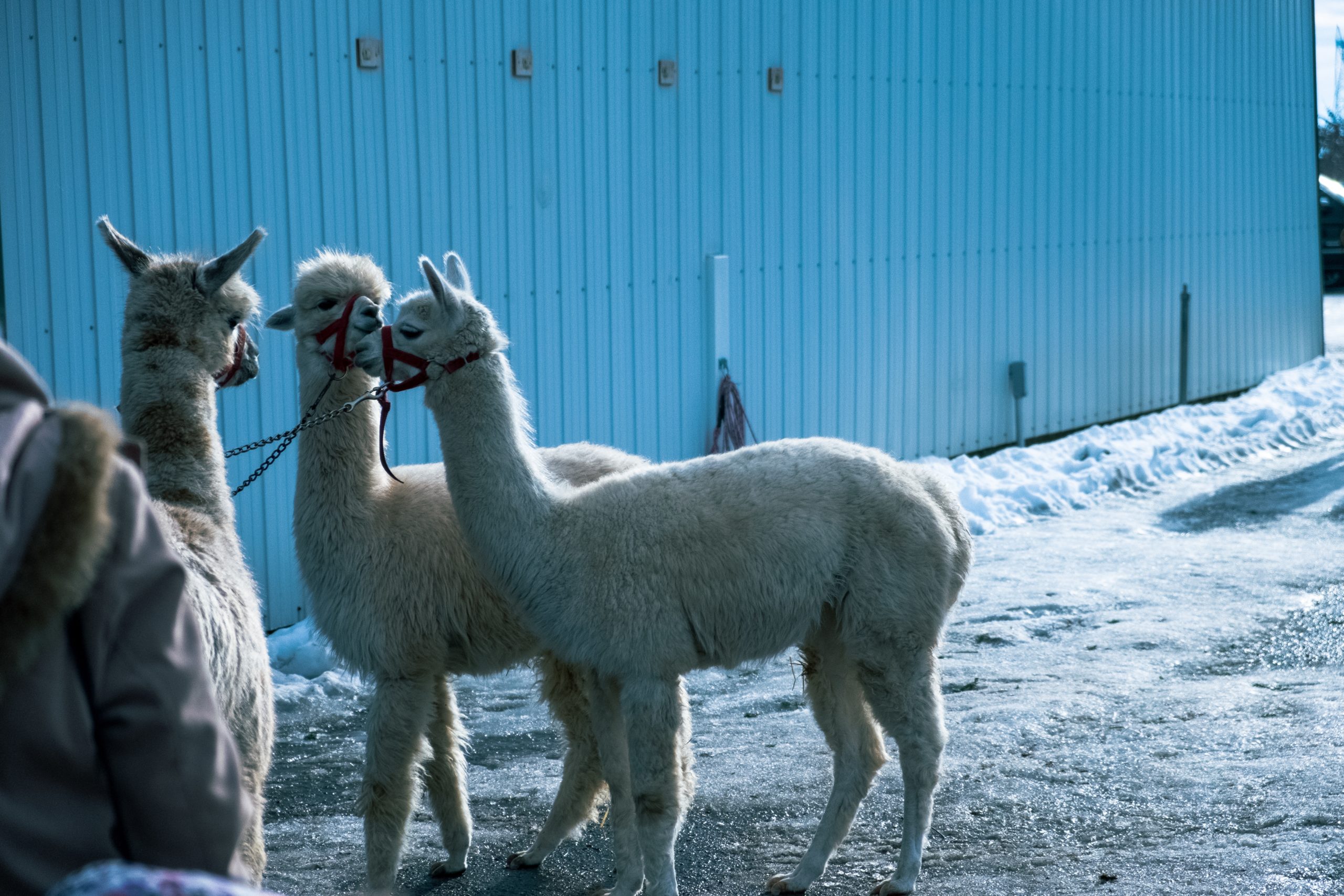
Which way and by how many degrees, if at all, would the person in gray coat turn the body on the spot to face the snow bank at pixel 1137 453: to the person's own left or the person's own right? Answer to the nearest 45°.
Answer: approximately 45° to the person's own right

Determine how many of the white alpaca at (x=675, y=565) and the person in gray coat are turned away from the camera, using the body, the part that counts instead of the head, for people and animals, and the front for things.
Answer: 1

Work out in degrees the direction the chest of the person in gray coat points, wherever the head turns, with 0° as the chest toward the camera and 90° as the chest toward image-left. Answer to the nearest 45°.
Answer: approximately 180°

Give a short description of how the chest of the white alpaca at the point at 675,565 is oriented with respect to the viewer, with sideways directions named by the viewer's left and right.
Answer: facing to the left of the viewer

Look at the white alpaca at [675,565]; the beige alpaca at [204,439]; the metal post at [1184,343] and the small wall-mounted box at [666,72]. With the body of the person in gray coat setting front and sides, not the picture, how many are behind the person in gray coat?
0

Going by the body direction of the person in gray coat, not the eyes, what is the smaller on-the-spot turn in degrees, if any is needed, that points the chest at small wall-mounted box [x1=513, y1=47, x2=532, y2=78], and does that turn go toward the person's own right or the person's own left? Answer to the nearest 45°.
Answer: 0° — they already face it

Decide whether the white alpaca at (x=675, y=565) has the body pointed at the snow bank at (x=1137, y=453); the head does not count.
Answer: no

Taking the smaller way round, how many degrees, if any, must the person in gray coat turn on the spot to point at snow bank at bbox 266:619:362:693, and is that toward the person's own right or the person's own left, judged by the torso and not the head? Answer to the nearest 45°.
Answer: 0° — they already face it

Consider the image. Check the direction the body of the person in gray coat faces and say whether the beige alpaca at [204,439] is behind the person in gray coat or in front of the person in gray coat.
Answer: in front

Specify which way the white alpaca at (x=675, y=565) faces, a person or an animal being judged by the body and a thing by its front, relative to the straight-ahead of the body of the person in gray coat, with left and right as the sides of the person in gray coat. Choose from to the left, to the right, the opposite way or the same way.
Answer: to the left
